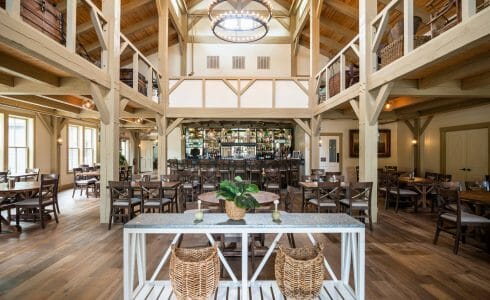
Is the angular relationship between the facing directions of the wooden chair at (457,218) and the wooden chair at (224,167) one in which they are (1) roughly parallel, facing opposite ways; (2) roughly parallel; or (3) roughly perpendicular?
roughly perpendicular

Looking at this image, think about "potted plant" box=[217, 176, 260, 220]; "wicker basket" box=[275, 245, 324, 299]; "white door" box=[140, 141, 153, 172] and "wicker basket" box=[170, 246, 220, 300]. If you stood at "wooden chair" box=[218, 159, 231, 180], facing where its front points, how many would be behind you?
3

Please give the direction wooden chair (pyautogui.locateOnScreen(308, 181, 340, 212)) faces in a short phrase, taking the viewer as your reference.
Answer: facing away from the viewer and to the left of the viewer

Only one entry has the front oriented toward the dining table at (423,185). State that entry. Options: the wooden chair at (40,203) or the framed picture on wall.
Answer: the framed picture on wall

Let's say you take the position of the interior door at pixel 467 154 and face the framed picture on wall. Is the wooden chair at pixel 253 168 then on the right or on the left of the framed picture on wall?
left

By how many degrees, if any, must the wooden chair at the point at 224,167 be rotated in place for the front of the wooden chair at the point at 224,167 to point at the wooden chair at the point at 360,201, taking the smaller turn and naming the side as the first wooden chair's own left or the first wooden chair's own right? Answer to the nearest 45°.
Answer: approximately 135° to the first wooden chair's own right

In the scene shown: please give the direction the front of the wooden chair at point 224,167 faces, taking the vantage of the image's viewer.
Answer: facing away from the viewer

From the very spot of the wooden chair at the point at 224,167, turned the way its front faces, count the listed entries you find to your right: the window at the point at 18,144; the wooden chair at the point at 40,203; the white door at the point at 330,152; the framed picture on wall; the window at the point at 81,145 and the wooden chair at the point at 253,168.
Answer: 3

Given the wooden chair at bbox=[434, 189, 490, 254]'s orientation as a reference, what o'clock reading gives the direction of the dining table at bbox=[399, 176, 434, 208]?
The dining table is roughly at 10 o'clock from the wooden chair.

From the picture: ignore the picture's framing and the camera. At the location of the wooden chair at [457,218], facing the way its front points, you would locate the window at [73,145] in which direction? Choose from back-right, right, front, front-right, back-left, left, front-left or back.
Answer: back-left

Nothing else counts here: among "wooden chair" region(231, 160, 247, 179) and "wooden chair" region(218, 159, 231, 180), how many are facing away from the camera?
2
